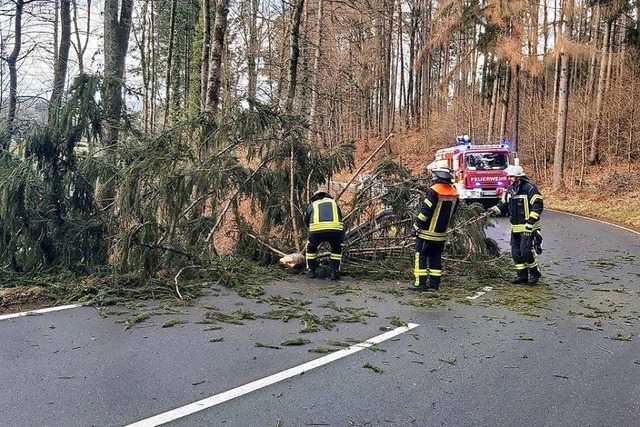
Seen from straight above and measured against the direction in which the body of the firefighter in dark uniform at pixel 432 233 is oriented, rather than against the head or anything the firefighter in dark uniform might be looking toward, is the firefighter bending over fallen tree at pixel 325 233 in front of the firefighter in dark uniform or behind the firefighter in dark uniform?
in front

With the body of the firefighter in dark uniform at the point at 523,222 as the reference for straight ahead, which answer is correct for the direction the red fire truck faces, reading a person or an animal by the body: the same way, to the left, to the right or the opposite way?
to the left

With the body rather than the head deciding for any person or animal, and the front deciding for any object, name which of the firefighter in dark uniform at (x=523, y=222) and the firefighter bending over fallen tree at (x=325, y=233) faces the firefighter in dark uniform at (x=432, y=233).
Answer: the firefighter in dark uniform at (x=523, y=222)

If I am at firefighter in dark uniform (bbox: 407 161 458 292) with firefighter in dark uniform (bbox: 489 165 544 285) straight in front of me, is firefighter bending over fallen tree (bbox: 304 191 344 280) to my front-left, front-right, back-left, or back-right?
back-left

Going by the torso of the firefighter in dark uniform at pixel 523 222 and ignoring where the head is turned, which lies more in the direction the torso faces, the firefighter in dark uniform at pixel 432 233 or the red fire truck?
the firefighter in dark uniform

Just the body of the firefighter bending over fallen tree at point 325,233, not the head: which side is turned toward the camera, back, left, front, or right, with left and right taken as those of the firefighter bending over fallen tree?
back

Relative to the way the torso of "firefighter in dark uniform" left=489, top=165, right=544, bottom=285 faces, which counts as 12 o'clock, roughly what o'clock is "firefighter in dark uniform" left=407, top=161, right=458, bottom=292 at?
"firefighter in dark uniform" left=407, top=161, right=458, bottom=292 is roughly at 12 o'clock from "firefighter in dark uniform" left=489, top=165, right=544, bottom=285.

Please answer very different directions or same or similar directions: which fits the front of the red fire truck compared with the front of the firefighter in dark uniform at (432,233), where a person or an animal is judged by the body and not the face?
very different directions

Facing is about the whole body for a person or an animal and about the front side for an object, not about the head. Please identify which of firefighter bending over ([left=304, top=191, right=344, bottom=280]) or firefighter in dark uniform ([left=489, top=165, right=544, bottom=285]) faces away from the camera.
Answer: the firefighter bending over

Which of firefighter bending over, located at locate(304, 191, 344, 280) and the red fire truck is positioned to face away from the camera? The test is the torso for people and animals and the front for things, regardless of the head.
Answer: the firefighter bending over

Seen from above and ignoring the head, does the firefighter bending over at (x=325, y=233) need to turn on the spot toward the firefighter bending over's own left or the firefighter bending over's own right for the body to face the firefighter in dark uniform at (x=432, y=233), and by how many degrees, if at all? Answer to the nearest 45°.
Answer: approximately 135° to the firefighter bending over's own right

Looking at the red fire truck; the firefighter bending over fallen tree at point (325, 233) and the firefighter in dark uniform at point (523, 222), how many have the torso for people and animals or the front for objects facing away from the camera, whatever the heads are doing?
1

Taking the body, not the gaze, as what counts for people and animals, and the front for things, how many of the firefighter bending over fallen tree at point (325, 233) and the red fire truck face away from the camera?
1
